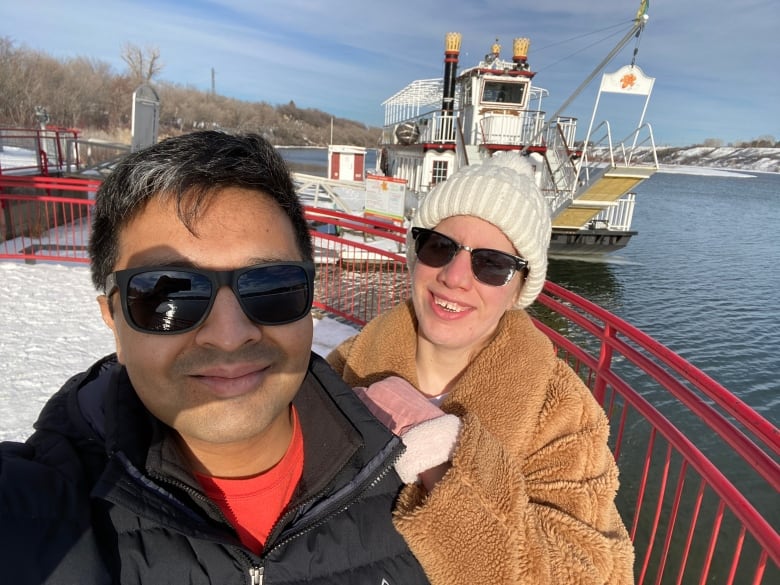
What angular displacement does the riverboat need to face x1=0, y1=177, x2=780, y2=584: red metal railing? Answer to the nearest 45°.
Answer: approximately 45° to its right

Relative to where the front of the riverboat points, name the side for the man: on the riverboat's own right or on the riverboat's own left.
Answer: on the riverboat's own right

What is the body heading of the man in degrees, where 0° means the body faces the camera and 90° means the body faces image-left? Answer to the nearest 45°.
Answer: approximately 0°

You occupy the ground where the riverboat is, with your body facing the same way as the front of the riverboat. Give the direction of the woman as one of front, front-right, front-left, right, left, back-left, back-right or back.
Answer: front-right
